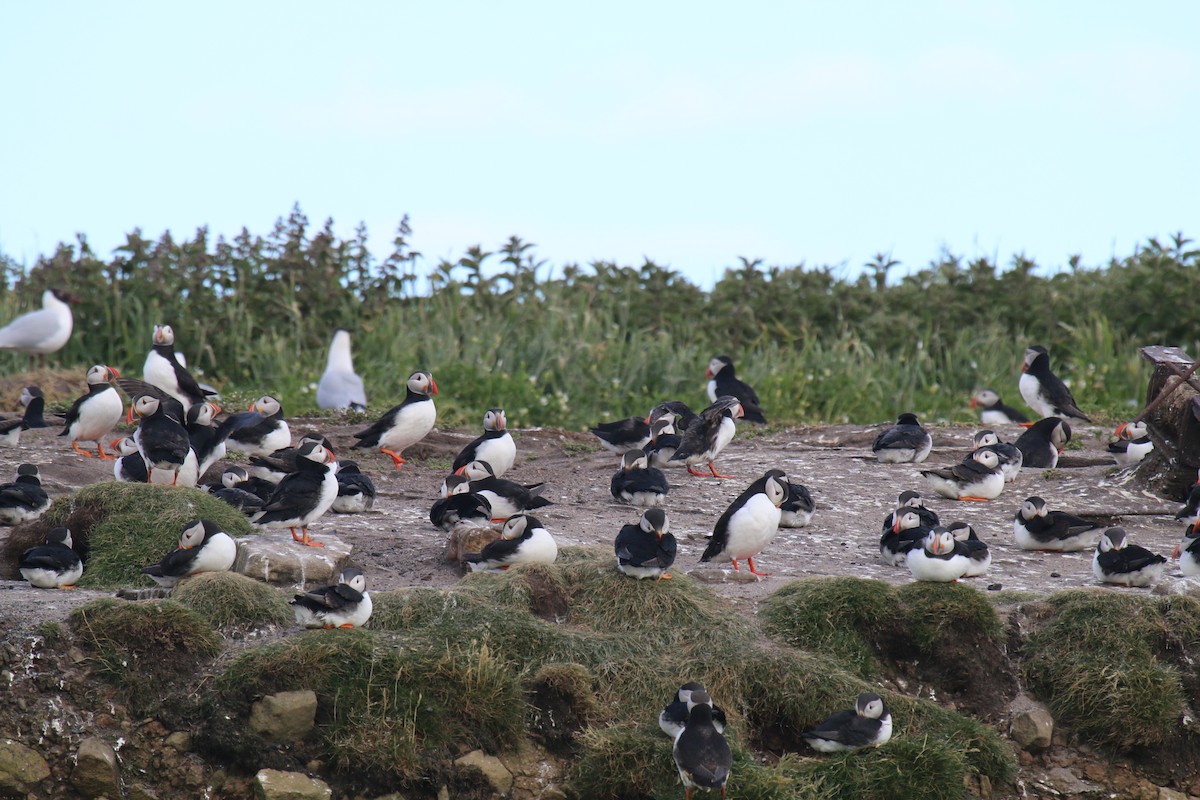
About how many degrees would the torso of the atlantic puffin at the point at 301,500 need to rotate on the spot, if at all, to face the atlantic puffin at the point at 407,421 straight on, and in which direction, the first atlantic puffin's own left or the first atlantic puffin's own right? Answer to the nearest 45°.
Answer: approximately 90° to the first atlantic puffin's own left

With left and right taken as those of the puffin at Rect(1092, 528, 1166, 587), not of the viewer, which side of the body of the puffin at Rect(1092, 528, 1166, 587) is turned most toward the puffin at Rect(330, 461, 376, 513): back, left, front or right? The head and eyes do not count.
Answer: front

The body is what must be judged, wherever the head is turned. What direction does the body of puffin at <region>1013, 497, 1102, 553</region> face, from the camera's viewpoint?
to the viewer's left

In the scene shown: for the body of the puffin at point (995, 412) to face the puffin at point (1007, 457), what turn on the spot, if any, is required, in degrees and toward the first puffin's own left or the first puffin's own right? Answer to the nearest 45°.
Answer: approximately 90° to the first puffin's own left

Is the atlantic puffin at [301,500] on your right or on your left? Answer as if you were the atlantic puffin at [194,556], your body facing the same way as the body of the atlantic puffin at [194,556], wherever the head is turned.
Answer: on your left

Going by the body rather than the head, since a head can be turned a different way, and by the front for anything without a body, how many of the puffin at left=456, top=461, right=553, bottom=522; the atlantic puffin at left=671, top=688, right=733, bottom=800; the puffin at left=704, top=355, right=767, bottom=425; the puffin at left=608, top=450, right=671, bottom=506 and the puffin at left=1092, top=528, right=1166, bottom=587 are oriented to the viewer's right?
0

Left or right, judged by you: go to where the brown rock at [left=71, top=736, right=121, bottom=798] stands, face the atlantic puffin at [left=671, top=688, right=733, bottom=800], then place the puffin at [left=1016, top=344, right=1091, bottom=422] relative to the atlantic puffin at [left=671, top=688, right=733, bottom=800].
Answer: left

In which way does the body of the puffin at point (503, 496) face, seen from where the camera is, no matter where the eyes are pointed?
to the viewer's left

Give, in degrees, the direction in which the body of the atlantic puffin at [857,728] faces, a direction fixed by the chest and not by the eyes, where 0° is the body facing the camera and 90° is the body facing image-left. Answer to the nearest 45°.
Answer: approximately 270°

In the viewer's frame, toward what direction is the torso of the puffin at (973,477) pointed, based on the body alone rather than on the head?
to the viewer's right

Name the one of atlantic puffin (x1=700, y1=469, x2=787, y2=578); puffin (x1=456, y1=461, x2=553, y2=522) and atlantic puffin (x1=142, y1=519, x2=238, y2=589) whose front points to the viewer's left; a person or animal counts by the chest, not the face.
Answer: the puffin

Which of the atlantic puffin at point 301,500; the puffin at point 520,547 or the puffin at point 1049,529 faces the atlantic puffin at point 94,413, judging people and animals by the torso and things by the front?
the puffin at point 1049,529

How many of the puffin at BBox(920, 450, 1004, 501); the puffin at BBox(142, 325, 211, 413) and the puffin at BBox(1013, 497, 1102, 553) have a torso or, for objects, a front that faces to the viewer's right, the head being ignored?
1

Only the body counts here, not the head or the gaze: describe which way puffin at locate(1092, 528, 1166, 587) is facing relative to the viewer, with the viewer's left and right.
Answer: facing to the left of the viewer

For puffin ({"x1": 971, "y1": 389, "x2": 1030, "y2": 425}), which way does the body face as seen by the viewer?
to the viewer's left

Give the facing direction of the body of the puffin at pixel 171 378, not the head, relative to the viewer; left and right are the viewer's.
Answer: facing the viewer and to the left of the viewer

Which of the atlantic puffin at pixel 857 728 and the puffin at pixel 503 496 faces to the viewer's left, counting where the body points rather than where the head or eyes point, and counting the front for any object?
the puffin

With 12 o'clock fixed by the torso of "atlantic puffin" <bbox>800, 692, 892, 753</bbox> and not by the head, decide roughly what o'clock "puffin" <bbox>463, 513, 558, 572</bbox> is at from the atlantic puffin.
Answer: The puffin is roughly at 7 o'clock from the atlantic puffin.

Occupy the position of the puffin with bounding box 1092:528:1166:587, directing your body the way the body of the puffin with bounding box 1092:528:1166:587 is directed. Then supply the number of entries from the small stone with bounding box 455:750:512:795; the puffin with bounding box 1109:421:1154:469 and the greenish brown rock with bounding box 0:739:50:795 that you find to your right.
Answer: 1

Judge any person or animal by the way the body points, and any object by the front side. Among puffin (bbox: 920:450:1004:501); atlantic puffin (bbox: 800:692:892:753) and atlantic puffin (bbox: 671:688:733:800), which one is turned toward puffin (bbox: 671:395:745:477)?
atlantic puffin (bbox: 671:688:733:800)

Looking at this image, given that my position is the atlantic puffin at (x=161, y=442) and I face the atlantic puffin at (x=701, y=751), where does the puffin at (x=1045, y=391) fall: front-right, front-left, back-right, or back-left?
front-left

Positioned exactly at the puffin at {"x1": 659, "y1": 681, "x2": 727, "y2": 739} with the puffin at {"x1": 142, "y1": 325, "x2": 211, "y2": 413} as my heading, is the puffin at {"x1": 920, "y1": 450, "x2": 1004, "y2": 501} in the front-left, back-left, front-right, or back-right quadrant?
front-right

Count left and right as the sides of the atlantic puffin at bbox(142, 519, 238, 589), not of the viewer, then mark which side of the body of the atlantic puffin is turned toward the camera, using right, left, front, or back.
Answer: right
